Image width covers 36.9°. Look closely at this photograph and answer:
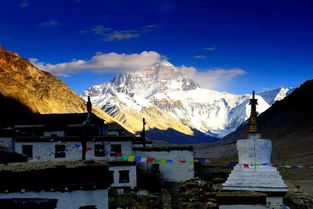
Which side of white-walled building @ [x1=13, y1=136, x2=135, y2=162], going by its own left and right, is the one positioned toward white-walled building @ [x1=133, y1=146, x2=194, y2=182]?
left

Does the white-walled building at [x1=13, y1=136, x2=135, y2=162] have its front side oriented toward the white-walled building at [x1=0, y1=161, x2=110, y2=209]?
yes

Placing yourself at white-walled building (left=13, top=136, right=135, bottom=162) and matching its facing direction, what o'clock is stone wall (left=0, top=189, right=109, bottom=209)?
The stone wall is roughly at 12 o'clock from the white-walled building.

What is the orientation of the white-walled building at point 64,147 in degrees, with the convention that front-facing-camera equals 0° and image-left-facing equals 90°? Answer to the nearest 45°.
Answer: approximately 0°

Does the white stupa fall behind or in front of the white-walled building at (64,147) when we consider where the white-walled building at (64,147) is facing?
in front
